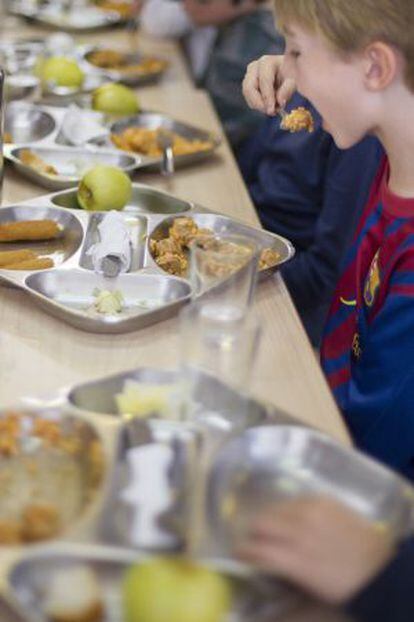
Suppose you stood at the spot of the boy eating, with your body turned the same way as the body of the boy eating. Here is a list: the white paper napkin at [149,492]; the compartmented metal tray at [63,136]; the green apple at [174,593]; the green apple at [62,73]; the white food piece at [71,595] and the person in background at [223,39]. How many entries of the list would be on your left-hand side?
3

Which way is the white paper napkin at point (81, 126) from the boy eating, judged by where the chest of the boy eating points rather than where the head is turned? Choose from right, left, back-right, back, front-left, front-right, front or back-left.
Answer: front-right

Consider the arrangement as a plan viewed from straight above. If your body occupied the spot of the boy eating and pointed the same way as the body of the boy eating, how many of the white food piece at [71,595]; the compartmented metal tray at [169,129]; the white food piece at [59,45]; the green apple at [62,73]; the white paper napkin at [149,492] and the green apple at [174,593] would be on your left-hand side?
3

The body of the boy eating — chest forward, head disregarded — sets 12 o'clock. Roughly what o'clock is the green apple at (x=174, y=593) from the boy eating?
The green apple is roughly at 9 o'clock from the boy eating.

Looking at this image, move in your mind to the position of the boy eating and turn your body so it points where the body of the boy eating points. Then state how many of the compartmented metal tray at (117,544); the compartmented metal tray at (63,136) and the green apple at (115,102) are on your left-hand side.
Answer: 1

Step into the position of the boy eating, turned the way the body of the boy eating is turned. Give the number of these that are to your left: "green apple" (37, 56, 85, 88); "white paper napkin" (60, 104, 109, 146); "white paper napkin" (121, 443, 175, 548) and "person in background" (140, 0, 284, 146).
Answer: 1

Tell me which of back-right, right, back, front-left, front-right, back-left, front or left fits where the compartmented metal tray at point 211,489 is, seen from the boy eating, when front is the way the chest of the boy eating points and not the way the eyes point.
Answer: left

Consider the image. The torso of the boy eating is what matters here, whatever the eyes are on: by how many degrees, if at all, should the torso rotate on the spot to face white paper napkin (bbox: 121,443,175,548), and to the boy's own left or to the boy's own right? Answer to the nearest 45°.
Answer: approximately 90° to the boy's own left

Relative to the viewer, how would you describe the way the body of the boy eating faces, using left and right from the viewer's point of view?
facing to the left of the viewer

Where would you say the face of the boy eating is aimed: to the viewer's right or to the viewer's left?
to the viewer's left
